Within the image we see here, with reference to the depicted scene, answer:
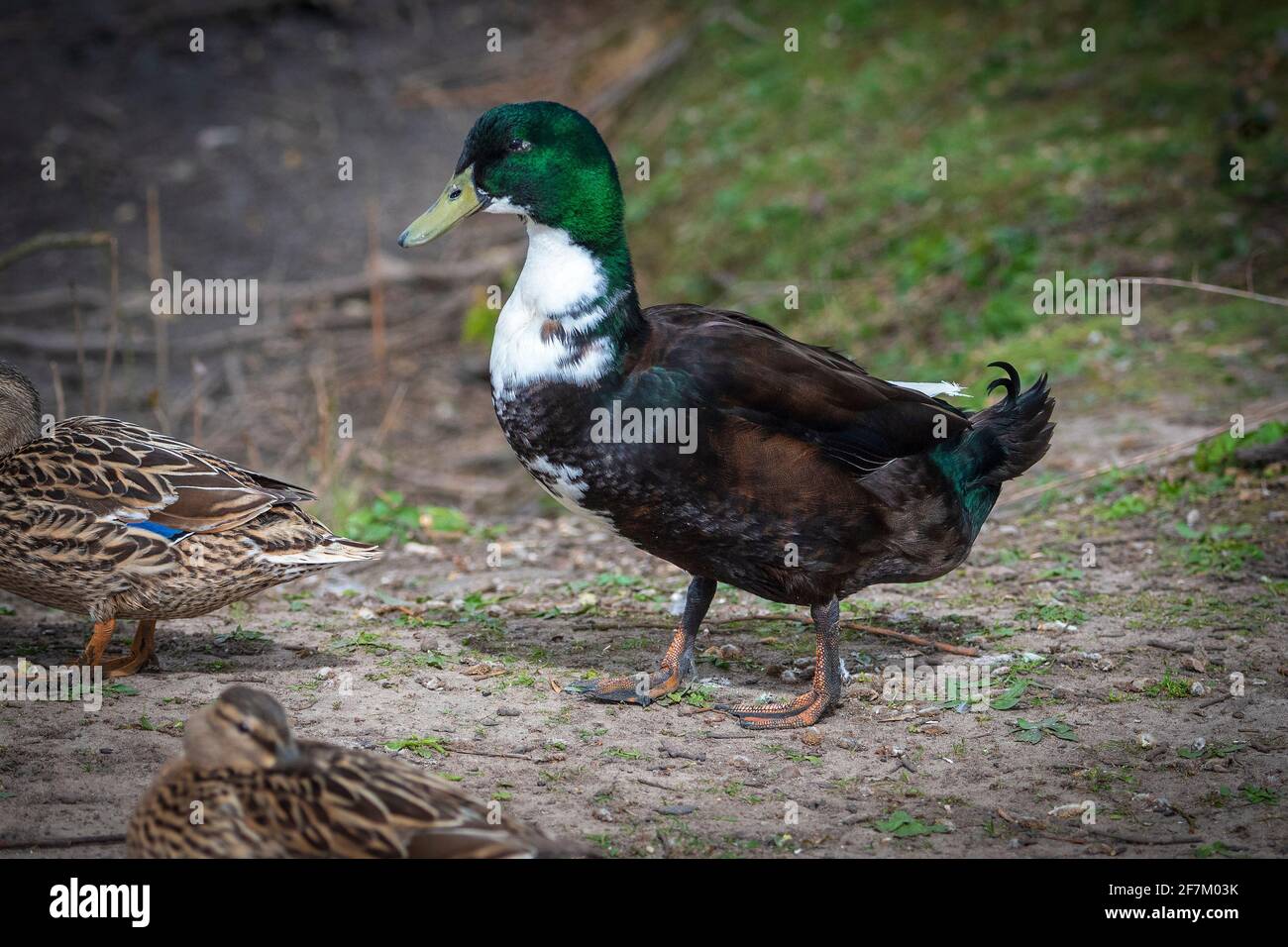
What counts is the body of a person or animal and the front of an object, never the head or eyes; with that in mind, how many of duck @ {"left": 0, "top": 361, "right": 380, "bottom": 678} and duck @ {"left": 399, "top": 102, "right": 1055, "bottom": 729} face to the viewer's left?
2

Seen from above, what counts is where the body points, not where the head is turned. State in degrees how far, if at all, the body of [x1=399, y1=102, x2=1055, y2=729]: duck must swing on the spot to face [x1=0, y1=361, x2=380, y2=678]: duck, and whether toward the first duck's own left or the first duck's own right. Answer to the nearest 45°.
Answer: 0° — it already faces it

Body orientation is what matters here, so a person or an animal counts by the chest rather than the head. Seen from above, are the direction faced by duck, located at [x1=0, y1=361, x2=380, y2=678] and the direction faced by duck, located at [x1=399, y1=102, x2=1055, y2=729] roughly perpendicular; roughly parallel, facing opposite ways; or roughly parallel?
roughly parallel

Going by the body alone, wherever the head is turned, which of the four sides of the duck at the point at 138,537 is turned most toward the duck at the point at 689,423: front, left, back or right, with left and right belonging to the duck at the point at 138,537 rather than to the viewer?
back

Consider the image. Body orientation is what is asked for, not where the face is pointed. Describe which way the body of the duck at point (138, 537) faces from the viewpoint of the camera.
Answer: to the viewer's left

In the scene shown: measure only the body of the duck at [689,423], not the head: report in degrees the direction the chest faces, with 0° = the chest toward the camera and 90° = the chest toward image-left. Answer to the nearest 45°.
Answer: approximately 90°
